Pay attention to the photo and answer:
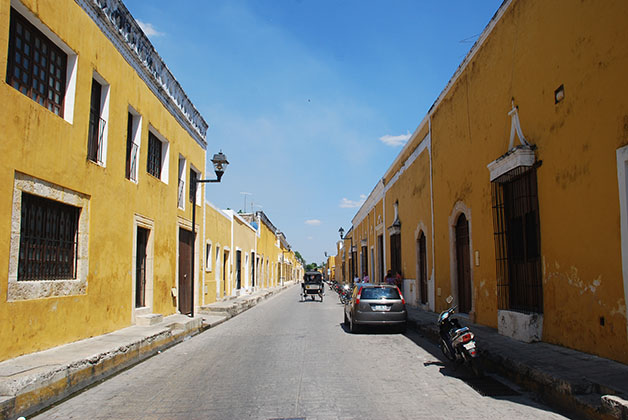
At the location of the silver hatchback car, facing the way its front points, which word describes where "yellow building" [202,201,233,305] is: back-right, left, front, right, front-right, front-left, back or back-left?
front-left

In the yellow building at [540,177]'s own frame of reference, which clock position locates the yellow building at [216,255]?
the yellow building at [216,255] is roughly at 3 o'clock from the yellow building at [540,177].

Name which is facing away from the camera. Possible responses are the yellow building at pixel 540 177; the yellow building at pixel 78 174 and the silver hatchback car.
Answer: the silver hatchback car

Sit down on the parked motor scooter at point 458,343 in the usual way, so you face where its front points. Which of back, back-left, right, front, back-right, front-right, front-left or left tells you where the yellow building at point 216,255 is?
front

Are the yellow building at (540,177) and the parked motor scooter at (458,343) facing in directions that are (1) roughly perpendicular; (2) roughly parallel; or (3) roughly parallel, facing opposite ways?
roughly perpendicular

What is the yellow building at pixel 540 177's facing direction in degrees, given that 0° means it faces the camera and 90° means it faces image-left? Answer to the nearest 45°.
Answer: approximately 45°

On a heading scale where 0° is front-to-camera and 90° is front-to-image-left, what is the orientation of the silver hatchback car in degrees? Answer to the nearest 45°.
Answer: approximately 180°

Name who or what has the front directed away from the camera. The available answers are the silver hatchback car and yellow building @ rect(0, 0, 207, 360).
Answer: the silver hatchback car

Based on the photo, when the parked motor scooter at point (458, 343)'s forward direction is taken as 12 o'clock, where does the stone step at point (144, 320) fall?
The stone step is roughly at 11 o'clock from the parked motor scooter.

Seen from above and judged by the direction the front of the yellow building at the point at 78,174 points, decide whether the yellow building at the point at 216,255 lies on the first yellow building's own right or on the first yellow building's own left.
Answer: on the first yellow building's own left

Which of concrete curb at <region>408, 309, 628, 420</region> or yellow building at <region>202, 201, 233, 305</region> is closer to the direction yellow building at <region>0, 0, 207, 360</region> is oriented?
the concrete curb

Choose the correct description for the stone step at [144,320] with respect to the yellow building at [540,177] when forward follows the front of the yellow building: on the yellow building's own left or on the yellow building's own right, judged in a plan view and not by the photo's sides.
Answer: on the yellow building's own right

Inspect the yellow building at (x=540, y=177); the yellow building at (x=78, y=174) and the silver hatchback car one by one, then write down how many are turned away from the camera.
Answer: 1
